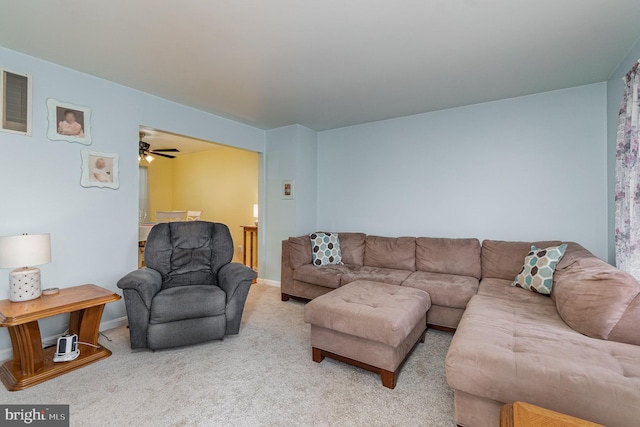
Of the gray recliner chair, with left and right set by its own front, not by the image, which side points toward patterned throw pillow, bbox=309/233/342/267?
left

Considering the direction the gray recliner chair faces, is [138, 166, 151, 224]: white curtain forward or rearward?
rearward

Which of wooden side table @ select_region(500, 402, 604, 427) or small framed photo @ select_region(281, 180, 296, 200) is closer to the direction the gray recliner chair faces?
the wooden side table

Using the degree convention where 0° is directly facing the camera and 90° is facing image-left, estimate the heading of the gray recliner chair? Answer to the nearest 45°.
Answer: approximately 0°

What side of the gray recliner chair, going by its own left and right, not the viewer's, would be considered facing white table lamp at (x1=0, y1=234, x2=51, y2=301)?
right

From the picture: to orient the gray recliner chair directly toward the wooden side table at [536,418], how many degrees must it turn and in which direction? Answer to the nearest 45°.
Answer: approximately 45° to its left

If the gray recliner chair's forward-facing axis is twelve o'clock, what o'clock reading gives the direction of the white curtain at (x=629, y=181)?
The white curtain is roughly at 10 o'clock from the gray recliner chair.

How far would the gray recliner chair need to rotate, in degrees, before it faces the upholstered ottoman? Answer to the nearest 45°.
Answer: approximately 45° to its left

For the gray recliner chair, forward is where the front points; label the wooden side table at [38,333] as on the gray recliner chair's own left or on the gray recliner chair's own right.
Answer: on the gray recliner chair's own right
